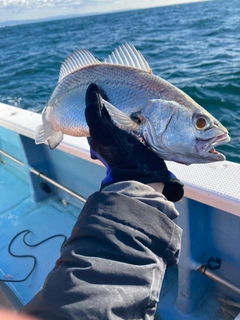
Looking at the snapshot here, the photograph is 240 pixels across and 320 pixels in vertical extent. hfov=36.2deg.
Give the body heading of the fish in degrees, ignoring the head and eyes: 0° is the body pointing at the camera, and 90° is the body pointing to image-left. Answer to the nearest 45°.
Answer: approximately 270°
